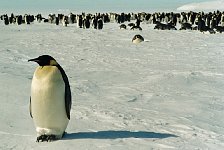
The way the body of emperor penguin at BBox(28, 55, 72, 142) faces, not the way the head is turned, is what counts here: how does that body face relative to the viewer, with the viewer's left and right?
facing the viewer and to the left of the viewer
